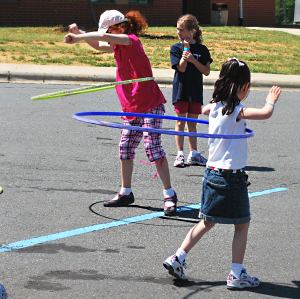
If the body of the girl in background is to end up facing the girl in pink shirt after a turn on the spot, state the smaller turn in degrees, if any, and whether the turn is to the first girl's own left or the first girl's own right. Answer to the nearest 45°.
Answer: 0° — they already face them

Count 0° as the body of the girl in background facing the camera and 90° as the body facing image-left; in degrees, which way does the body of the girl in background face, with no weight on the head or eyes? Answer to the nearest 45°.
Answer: approximately 0°
